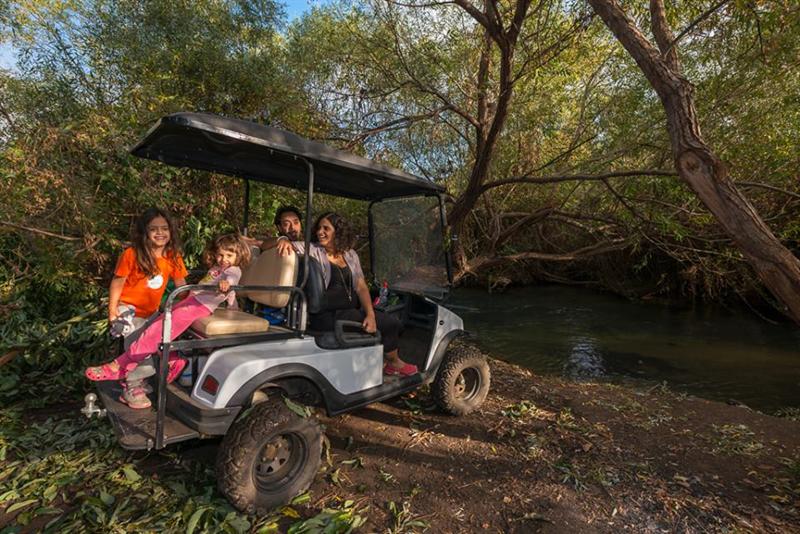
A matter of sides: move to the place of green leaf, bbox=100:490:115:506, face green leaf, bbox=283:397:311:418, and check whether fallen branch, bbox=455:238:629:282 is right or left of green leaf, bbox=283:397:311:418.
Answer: left

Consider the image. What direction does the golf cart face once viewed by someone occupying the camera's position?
facing away from the viewer and to the right of the viewer

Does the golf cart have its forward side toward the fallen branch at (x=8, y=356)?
no

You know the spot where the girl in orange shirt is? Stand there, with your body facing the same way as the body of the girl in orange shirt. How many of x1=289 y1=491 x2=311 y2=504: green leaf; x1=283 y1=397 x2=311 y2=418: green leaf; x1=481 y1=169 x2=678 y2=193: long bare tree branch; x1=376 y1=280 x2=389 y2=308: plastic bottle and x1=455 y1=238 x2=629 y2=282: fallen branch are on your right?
0

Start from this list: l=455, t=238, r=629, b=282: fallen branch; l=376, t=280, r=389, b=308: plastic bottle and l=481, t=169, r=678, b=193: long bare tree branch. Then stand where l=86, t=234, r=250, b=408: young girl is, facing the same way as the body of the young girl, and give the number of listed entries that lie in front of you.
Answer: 0

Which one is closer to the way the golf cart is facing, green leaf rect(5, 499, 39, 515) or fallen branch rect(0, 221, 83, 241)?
the fallen branch

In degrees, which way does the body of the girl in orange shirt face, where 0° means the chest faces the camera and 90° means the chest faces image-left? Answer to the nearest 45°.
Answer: approximately 0°

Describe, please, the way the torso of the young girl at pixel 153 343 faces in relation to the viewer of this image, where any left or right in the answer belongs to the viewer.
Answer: facing the viewer and to the left of the viewer

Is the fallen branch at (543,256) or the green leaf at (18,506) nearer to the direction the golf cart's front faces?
the fallen branch

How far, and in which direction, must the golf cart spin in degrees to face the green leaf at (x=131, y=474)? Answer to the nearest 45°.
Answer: approximately 135° to its left
